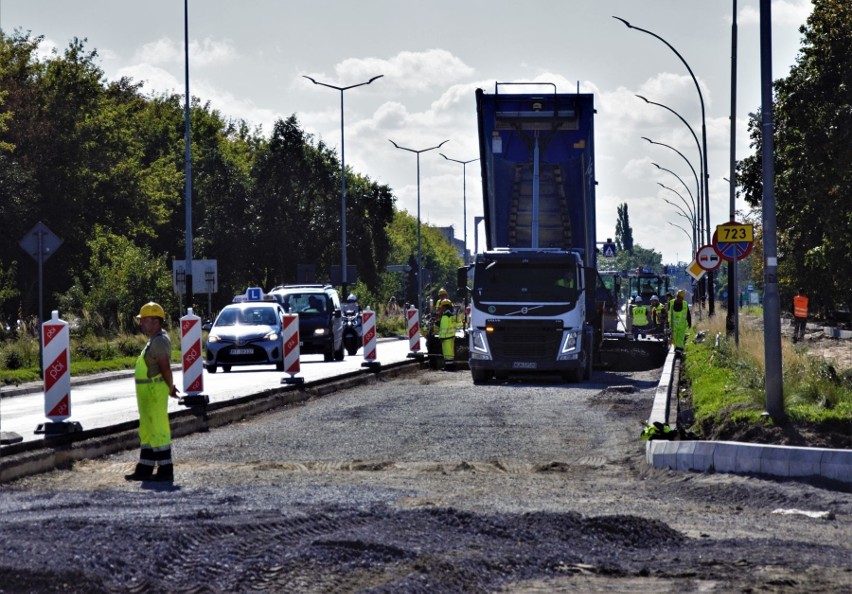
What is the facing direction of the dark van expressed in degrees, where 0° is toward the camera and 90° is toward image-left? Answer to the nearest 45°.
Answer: approximately 0°

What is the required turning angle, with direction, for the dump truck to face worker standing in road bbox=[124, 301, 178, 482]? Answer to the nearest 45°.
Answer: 0° — it already faces them

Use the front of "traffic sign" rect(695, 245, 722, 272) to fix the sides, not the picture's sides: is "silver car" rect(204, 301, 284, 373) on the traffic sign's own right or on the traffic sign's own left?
on the traffic sign's own right

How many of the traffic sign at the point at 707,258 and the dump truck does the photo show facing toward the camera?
2

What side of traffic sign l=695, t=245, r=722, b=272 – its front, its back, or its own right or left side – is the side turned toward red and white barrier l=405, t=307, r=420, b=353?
right

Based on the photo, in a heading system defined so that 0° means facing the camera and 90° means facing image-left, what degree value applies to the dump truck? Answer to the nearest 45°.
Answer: approximately 0°

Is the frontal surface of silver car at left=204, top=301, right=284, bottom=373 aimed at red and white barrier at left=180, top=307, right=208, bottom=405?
yes

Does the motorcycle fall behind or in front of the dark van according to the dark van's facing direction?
behind
